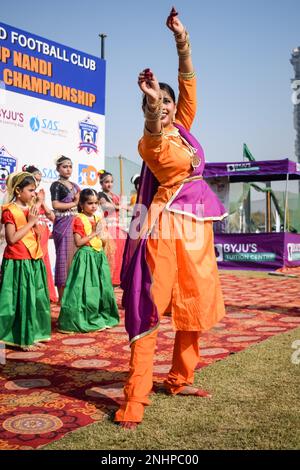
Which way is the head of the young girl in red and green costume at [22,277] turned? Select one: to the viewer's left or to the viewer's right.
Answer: to the viewer's right

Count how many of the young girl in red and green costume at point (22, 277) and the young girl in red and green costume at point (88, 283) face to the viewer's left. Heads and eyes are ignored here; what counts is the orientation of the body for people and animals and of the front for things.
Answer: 0

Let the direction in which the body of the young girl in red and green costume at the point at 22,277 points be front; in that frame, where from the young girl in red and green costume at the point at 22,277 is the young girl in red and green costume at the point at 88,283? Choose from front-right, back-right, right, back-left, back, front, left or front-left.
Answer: left

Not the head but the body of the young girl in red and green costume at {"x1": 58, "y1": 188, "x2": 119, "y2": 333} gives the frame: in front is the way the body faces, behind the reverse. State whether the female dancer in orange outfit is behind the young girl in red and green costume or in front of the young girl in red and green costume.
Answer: in front

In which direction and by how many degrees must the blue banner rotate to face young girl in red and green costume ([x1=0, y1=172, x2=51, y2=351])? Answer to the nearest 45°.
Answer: approximately 45° to its right

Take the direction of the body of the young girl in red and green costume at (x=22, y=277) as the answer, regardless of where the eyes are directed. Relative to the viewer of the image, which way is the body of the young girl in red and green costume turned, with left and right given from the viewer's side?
facing the viewer and to the right of the viewer

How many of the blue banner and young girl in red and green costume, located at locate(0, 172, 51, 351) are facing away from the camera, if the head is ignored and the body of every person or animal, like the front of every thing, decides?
0

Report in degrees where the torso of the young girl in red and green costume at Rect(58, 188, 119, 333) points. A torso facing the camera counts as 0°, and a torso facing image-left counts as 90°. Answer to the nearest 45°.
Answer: approximately 315°

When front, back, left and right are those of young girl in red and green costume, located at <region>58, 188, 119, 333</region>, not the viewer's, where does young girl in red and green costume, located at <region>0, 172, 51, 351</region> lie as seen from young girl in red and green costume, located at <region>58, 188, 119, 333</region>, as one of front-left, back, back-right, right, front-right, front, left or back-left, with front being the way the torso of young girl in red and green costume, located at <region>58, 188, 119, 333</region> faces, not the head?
right
